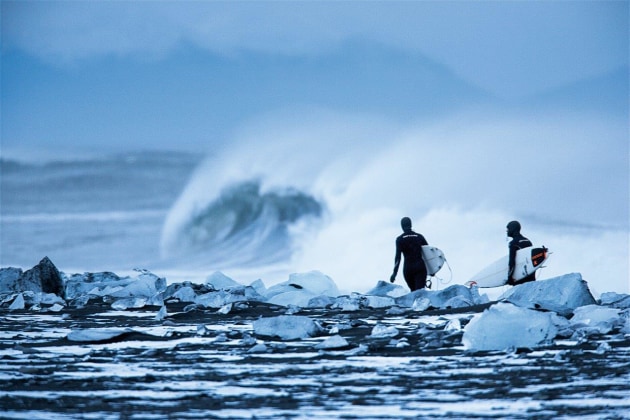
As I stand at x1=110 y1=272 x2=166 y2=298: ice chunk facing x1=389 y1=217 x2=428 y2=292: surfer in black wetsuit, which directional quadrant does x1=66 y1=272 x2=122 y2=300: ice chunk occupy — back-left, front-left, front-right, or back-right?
back-left

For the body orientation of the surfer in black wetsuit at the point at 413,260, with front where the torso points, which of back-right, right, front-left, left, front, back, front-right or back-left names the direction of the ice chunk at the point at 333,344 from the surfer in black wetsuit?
back

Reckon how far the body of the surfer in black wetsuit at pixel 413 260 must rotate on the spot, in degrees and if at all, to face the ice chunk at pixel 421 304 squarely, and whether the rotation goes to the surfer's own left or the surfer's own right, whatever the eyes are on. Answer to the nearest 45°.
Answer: approximately 180°

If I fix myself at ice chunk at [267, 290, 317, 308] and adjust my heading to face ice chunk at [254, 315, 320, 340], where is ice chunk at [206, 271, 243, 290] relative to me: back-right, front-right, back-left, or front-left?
back-right

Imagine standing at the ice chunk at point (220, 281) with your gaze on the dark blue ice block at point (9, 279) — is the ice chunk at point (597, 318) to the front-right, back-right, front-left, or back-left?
back-left

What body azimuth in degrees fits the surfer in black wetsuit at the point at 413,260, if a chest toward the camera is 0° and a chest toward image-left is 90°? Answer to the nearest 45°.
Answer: approximately 180°

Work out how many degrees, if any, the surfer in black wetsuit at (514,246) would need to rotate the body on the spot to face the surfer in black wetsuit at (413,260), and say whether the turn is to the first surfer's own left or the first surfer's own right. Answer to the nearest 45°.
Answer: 0° — they already face them

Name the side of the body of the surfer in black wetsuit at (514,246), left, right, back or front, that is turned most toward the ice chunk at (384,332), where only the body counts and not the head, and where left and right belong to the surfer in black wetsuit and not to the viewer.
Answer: left

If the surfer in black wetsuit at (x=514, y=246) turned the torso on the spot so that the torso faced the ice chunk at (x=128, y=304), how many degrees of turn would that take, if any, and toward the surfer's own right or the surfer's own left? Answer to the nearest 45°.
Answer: approximately 45° to the surfer's own left

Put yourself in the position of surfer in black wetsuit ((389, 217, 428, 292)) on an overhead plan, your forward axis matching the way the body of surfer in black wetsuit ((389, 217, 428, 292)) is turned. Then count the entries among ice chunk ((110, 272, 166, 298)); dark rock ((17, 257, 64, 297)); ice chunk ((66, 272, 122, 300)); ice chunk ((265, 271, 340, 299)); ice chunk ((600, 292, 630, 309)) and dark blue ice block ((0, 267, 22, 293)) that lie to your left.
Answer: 5

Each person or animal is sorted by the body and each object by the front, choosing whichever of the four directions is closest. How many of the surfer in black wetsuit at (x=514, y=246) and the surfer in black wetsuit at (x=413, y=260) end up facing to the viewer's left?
1

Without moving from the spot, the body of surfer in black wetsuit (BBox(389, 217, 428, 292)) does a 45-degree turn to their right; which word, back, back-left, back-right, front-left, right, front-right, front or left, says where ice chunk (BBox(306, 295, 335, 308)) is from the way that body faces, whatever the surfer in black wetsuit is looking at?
back

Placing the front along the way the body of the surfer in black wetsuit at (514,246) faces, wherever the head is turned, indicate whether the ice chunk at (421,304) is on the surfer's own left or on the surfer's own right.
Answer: on the surfer's own left

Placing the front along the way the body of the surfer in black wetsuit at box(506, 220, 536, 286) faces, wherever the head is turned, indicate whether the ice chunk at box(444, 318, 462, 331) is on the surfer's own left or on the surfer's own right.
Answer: on the surfer's own left
